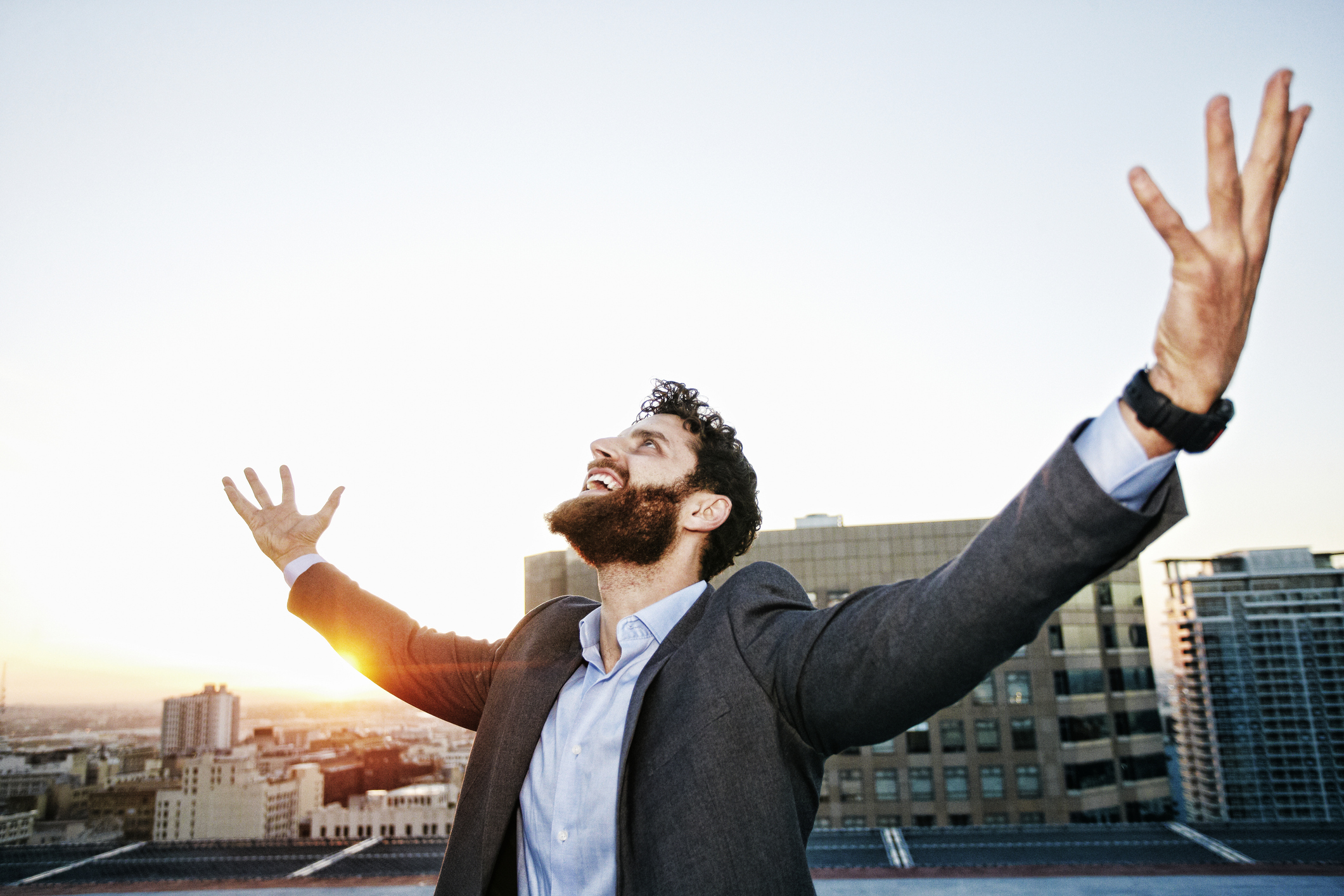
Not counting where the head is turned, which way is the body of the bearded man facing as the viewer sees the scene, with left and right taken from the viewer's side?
facing the viewer and to the left of the viewer

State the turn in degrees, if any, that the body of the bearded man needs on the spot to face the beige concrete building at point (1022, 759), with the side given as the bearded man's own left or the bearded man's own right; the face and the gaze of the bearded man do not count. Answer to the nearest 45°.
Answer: approximately 135° to the bearded man's own right
